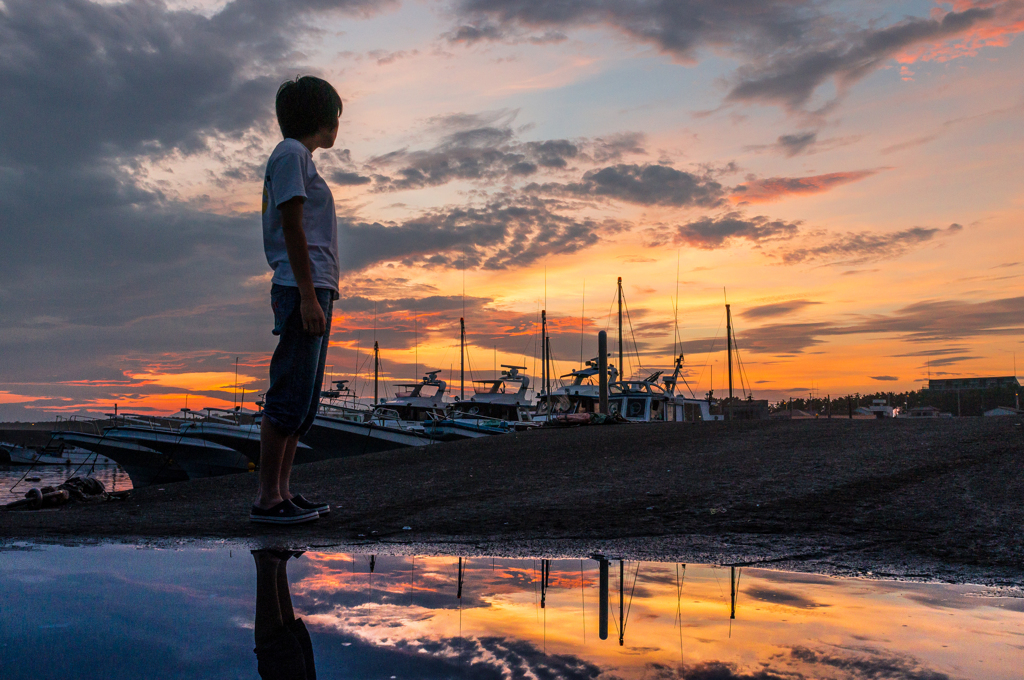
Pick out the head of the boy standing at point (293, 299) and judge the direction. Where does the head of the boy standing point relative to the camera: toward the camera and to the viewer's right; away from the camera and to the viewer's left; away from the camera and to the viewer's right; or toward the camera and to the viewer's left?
away from the camera and to the viewer's right

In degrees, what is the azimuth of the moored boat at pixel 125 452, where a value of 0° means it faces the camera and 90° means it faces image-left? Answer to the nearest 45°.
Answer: approximately 45°

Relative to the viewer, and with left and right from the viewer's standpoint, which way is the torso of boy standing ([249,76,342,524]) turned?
facing to the right of the viewer

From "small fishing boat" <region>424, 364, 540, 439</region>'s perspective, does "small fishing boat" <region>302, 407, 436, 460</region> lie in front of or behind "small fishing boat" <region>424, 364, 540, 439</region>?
in front

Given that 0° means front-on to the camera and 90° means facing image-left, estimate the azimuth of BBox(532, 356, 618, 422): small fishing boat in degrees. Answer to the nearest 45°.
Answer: approximately 45°

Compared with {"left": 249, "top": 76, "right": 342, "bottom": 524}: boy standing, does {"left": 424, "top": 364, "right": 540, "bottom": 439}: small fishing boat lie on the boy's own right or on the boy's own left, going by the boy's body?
on the boy's own left

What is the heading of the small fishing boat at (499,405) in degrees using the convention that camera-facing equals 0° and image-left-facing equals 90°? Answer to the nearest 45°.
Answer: approximately 45°

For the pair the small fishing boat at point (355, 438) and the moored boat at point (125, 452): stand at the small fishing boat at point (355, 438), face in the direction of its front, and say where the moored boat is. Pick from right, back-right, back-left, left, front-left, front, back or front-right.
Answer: front-right
